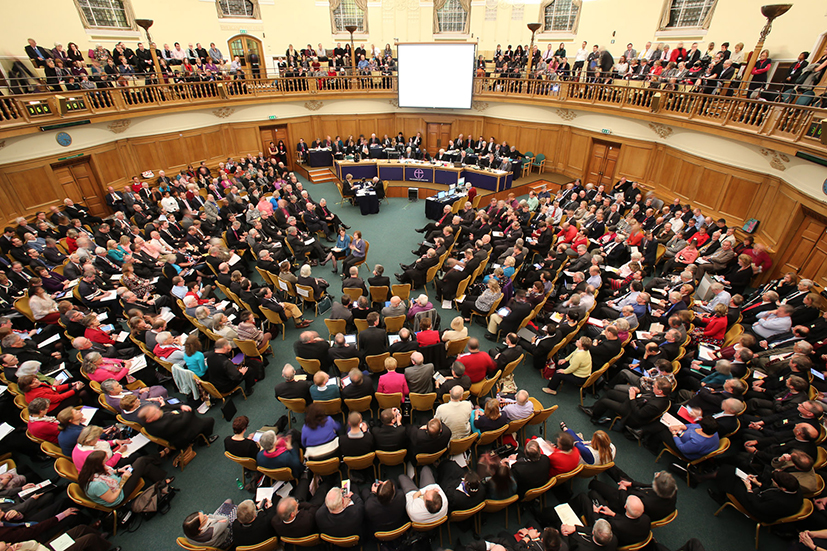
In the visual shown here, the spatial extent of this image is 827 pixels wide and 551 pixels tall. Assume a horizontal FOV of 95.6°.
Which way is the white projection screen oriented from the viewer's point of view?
toward the camera

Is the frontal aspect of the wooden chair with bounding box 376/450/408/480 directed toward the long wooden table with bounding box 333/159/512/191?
yes

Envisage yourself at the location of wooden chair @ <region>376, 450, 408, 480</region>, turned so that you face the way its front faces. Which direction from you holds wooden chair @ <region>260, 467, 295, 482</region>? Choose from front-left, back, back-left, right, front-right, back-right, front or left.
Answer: left

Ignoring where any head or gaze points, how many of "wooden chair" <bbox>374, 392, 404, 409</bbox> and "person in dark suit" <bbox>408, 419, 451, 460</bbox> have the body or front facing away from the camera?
2

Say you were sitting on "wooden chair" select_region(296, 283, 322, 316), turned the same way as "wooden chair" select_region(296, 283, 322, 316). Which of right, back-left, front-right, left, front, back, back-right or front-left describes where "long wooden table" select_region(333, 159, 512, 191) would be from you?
front

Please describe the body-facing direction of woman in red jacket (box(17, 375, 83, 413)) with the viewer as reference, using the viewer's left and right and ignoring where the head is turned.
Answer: facing to the right of the viewer

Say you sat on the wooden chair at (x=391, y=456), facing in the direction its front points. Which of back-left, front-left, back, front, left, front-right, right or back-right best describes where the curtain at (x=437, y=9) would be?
front

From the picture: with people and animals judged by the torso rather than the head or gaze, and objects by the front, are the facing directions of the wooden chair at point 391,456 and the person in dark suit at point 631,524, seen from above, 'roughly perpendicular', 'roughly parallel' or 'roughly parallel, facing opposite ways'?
roughly parallel

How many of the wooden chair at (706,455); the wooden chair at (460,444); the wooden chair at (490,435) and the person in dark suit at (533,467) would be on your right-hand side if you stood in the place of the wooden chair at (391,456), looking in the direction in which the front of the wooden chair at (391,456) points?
4

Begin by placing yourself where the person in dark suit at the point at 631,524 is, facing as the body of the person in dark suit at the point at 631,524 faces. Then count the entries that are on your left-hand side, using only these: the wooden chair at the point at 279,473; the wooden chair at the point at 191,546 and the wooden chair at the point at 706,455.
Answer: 2

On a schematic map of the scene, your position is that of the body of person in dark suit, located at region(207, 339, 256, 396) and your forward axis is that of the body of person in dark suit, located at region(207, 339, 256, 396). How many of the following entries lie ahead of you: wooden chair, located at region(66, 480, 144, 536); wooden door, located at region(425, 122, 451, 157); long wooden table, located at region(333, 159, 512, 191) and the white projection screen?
3

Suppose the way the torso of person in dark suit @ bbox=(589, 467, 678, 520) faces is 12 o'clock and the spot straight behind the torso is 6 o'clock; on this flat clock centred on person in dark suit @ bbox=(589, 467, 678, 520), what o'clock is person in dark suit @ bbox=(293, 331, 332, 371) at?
person in dark suit @ bbox=(293, 331, 332, 371) is roughly at 12 o'clock from person in dark suit @ bbox=(589, 467, 678, 520).

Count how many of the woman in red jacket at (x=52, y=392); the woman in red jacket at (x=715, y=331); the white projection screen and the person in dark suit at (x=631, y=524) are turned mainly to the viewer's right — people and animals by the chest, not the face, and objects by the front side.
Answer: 1

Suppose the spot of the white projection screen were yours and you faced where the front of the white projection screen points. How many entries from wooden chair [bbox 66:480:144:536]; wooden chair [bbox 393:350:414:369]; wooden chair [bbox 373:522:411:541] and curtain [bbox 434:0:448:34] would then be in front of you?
3

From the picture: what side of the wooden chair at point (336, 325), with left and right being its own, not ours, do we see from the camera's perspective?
back

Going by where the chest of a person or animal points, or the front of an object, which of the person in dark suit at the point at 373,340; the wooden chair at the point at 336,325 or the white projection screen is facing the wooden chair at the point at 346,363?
the white projection screen

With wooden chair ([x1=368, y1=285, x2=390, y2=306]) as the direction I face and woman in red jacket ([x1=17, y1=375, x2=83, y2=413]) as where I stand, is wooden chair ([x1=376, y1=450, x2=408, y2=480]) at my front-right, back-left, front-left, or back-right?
front-right

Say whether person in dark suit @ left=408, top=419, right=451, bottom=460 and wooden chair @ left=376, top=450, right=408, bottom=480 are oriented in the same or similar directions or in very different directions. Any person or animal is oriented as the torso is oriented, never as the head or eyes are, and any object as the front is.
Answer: same or similar directions
